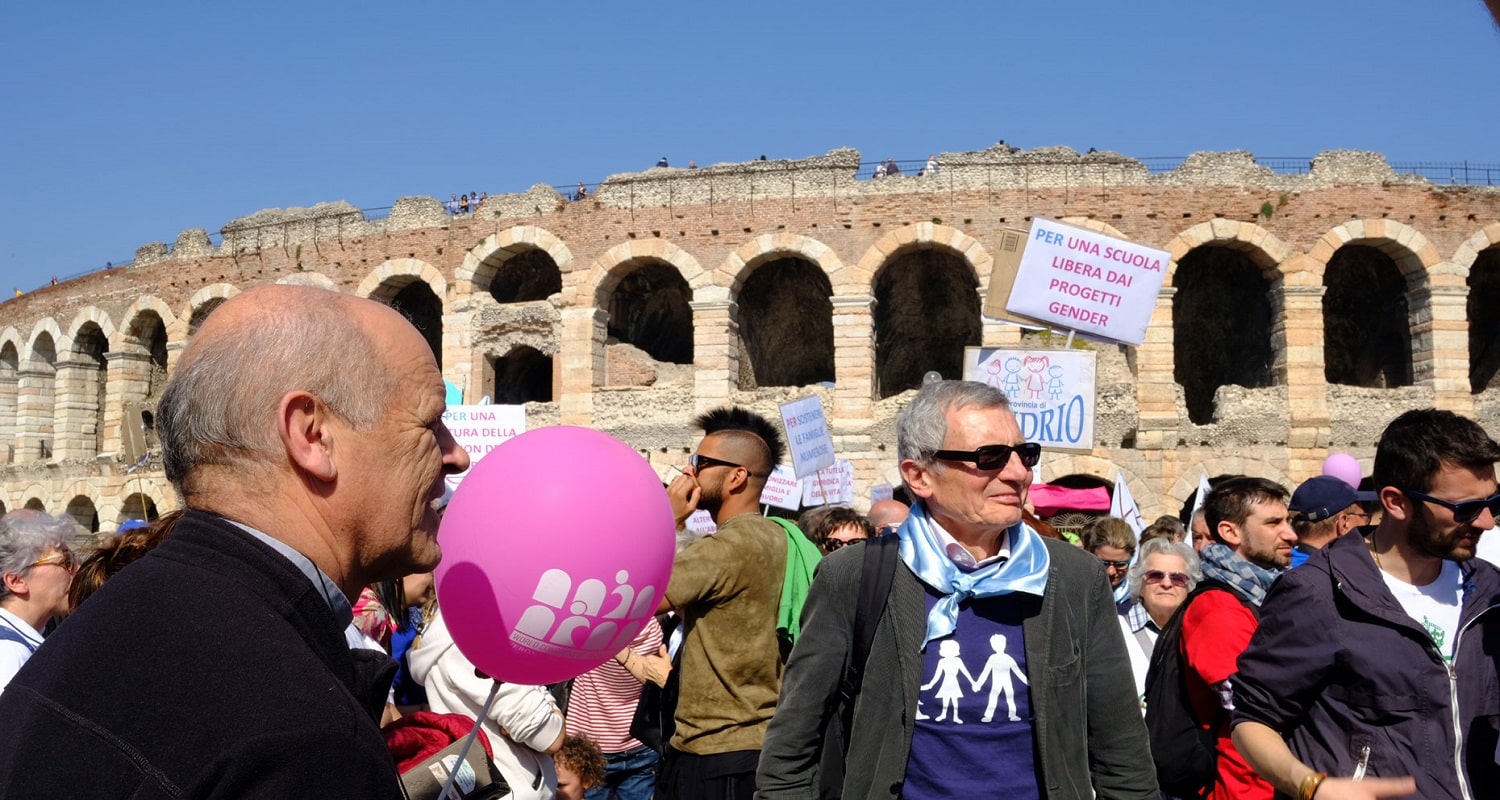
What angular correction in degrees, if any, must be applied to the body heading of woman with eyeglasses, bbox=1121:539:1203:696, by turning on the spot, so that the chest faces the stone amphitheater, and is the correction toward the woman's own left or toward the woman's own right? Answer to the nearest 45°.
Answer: approximately 180°

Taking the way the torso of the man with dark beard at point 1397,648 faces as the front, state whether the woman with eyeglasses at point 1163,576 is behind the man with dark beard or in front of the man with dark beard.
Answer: behind

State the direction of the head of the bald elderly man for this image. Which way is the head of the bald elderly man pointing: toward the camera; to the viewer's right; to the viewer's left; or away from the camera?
to the viewer's right

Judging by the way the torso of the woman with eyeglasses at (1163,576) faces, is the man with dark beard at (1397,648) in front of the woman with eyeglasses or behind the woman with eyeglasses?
in front

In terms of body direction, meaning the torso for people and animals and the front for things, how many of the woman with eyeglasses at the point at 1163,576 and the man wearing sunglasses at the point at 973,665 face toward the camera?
2

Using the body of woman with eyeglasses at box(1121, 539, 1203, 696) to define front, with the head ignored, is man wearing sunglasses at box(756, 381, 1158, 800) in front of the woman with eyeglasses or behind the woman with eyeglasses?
in front

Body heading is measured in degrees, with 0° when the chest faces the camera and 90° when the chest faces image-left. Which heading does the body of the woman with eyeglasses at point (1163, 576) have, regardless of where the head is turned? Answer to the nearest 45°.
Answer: approximately 0°

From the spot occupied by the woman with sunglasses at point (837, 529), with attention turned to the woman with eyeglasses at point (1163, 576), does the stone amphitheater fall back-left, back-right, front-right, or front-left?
back-left
